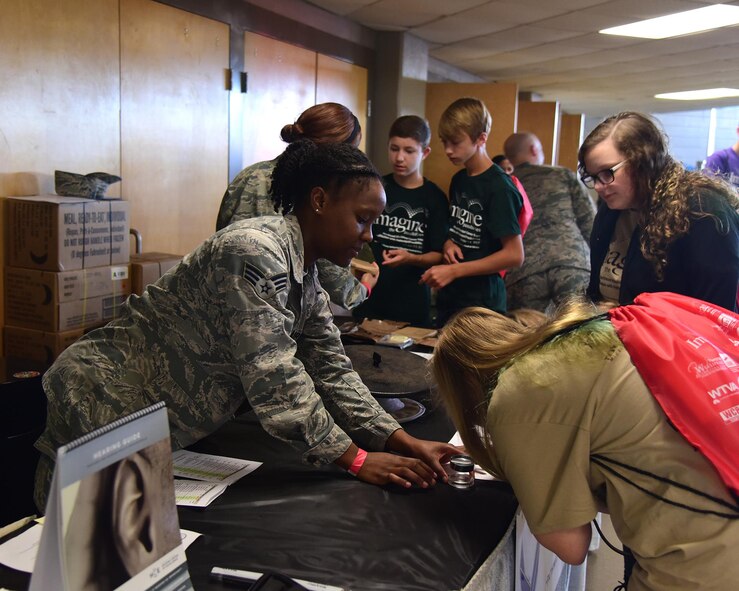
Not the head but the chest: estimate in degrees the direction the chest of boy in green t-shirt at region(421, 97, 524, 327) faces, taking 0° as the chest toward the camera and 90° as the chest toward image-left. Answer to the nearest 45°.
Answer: approximately 45°

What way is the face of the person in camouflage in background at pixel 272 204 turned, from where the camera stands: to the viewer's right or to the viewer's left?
to the viewer's right

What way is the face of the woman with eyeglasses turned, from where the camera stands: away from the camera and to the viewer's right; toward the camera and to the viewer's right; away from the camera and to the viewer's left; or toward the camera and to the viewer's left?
toward the camera and to the viewer's left

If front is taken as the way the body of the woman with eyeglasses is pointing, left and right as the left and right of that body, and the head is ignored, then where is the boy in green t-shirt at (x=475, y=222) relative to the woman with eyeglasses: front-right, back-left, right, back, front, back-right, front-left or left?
right

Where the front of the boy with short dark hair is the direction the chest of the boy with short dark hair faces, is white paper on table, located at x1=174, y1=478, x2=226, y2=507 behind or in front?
in front

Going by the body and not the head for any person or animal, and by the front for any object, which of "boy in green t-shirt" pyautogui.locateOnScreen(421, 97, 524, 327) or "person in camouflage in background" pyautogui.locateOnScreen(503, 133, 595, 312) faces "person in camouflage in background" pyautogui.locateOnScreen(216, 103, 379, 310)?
the boy in green t-shirt

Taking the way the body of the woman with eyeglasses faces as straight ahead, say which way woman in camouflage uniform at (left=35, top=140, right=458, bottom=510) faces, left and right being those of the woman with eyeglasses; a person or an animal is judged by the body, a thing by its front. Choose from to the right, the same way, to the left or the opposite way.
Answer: the opposite way

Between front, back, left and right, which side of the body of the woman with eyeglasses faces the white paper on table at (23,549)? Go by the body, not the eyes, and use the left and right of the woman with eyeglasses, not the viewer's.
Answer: front

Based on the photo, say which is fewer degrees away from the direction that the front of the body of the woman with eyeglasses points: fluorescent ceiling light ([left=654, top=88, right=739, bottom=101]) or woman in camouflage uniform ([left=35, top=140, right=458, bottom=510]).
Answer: the woman in camouflage uniform

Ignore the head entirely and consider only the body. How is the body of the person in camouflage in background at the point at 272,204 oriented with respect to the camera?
to the viewer's right

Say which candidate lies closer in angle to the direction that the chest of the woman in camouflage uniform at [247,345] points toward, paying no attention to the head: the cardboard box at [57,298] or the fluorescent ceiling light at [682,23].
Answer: the fluorescent ceiling light

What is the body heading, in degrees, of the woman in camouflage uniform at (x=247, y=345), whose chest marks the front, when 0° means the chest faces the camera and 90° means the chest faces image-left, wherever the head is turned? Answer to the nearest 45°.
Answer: approximately 270°

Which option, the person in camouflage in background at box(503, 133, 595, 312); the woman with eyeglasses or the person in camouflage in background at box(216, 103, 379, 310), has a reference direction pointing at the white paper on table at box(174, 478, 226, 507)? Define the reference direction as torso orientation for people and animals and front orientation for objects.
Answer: the woman with eyeglasses

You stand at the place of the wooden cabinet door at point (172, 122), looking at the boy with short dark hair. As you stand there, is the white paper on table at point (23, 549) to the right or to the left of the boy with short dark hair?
right
